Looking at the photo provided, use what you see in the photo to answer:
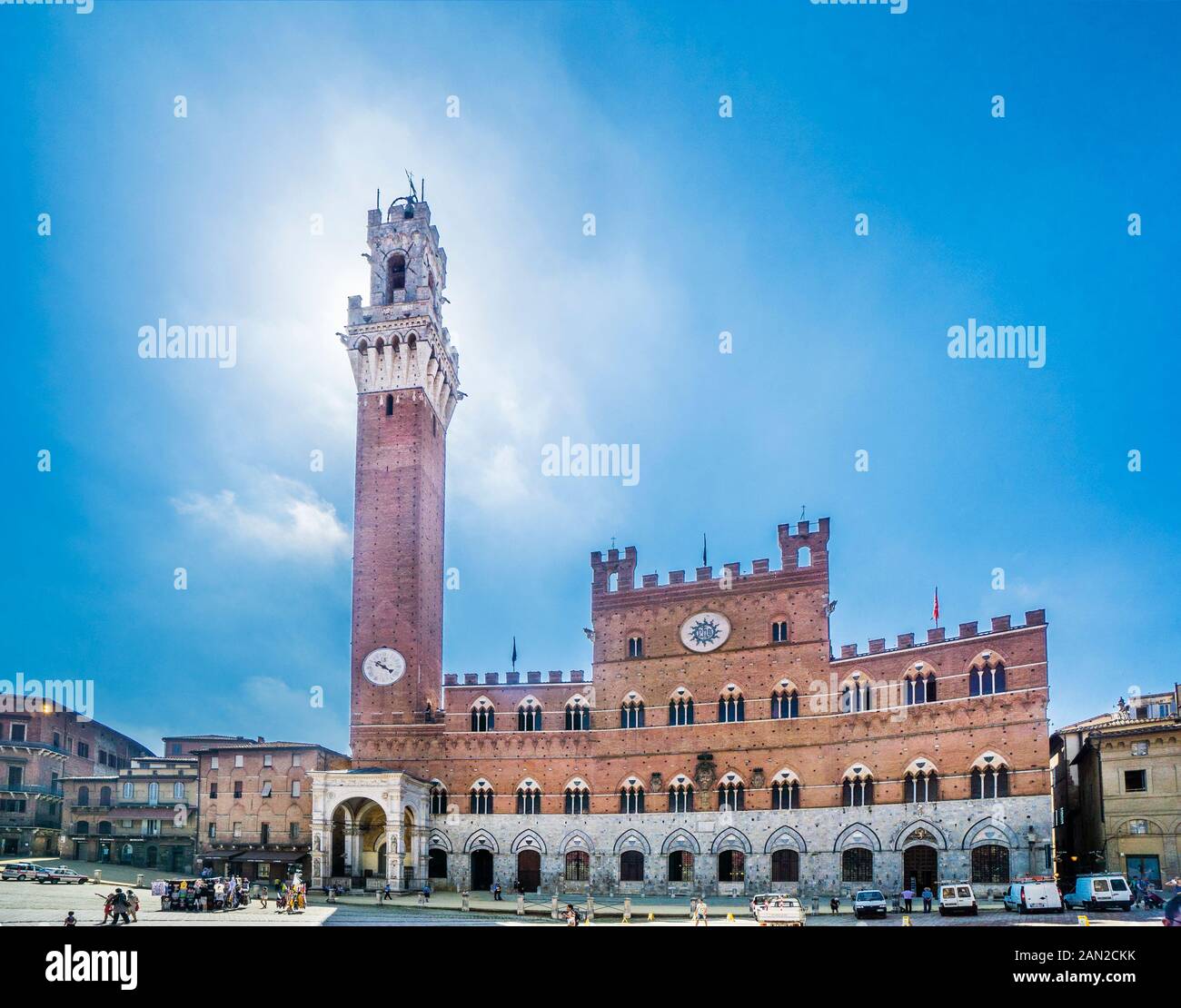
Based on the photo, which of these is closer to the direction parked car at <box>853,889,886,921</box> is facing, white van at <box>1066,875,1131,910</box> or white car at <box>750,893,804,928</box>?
the white car

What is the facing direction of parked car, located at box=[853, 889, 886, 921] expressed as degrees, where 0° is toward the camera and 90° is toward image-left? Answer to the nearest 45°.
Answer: approximately 0°
